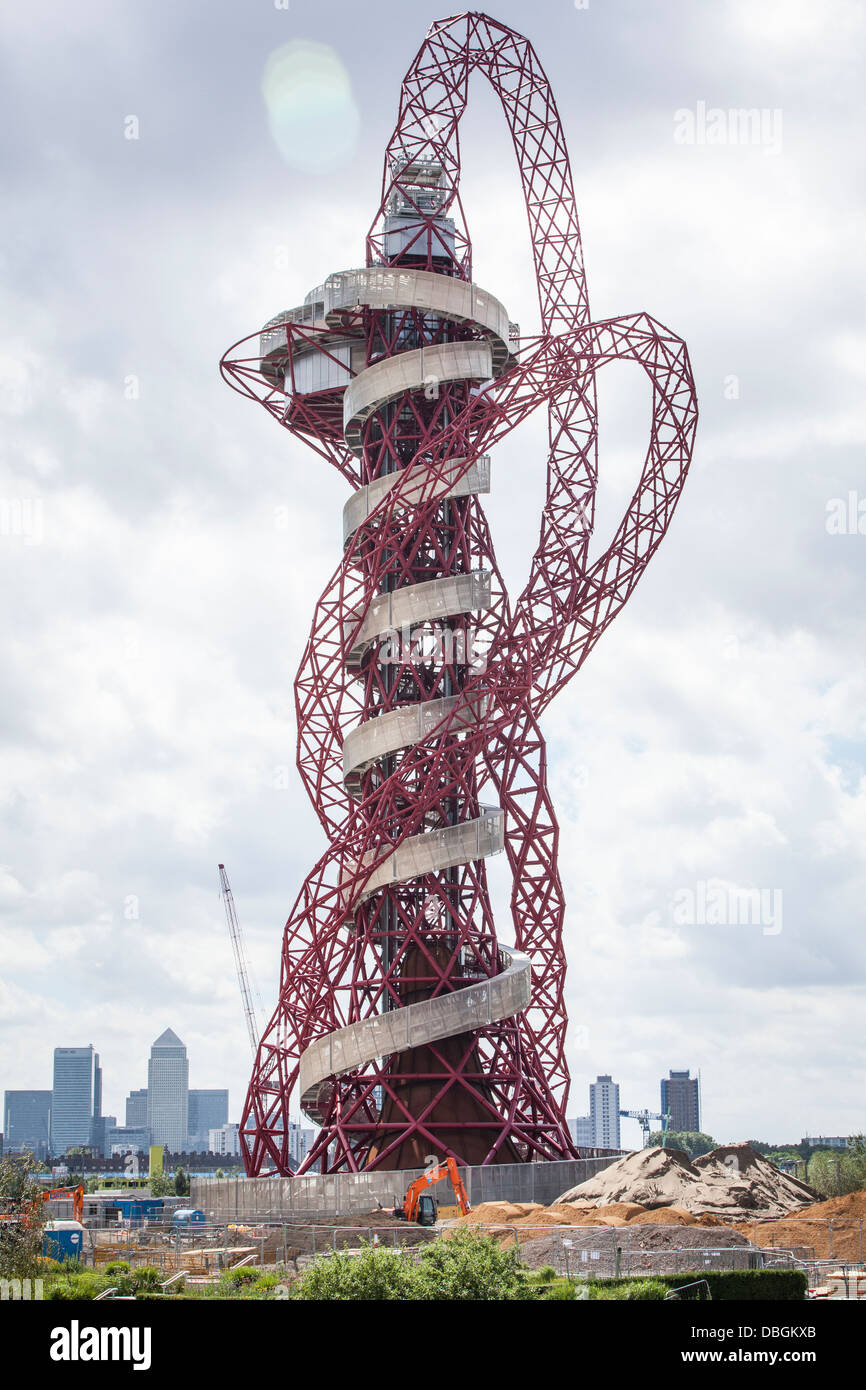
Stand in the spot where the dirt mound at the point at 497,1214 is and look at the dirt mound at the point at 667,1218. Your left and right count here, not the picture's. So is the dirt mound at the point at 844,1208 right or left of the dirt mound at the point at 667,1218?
left

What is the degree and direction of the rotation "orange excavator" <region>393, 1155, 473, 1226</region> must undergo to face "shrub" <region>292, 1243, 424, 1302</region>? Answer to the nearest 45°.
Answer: approximately 45° to its right

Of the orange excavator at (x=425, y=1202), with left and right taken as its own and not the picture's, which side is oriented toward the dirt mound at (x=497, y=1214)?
front

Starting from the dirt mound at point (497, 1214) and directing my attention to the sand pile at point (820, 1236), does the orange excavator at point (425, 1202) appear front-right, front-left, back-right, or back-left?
back-left

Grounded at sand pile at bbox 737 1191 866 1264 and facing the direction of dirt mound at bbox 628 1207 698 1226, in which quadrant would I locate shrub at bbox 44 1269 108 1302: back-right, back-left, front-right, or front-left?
front-left

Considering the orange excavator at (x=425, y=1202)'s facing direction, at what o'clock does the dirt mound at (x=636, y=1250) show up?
The dirt mound is roughly at 1 o'clock from the orange excavator.

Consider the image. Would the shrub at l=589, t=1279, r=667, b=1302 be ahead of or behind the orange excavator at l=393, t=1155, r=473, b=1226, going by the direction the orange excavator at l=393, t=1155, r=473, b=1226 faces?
ahead

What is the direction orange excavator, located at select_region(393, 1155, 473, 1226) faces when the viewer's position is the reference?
facing the viewer and to the right of the viewer

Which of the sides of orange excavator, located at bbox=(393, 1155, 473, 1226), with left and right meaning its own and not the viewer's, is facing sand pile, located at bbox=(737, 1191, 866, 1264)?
front

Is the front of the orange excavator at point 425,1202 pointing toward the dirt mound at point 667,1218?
yes
